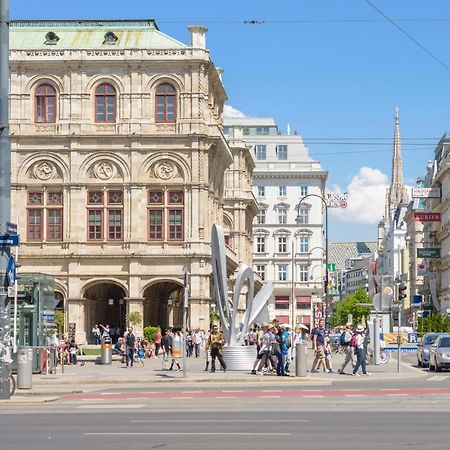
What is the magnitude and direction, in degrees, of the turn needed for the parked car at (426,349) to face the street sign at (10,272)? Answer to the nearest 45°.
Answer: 0° — it already faces it

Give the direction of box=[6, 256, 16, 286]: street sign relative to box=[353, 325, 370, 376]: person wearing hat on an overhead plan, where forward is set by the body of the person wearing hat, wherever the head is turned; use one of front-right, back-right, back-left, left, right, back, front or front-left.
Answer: back-right

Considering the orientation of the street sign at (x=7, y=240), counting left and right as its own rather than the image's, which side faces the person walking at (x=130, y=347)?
back

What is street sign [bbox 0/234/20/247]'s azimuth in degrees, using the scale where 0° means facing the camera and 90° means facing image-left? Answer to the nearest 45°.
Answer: approximately 0°

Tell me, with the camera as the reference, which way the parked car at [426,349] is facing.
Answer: facing the viewer and to the left of the viewer

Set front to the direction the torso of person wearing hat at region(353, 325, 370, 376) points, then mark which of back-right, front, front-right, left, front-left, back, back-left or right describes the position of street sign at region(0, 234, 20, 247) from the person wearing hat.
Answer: back-right

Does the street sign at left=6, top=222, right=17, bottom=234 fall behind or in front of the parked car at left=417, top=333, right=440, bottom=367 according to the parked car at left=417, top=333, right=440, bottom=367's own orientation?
in front

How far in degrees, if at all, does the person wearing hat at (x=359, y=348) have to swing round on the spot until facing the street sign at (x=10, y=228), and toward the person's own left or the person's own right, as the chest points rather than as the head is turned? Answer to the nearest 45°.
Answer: approximately 135° to the person's own right

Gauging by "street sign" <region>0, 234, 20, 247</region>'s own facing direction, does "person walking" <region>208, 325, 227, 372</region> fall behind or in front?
behind
